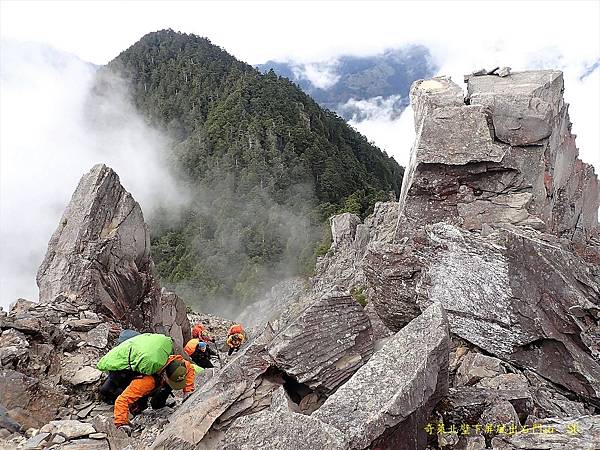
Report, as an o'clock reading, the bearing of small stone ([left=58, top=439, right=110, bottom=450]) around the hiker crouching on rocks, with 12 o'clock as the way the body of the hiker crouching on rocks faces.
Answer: The small stone is roughly at 3 o'clock from the hiker crouching on rocks.

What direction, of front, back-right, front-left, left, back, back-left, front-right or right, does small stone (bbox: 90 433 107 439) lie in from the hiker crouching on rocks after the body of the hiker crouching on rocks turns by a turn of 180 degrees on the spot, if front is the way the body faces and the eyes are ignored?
left

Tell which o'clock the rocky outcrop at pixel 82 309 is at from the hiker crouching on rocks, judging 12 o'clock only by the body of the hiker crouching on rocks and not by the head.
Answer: The rocky outcrop is roughly at 7 o'clock from the hiker crouching on rocks.

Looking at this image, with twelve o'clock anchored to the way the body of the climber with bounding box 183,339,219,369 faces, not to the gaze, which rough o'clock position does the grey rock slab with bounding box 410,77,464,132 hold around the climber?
The grey rock slab is roughly at 10 o'clock from the climber.

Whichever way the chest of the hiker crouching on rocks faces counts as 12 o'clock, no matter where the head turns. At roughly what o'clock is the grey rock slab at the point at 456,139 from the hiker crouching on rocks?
The grey rock slab is roughly at 10 o'clock from the hiker crouching on rocks.

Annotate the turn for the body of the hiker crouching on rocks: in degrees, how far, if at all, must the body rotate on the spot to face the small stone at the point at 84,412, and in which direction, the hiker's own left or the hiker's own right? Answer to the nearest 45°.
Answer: approximately 180°

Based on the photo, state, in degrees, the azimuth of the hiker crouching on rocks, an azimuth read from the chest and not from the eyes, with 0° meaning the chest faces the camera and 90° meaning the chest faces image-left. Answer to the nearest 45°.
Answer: approximately 315°

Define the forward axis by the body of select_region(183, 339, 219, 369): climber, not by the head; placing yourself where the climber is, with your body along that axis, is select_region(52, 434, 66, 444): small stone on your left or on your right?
on your right
